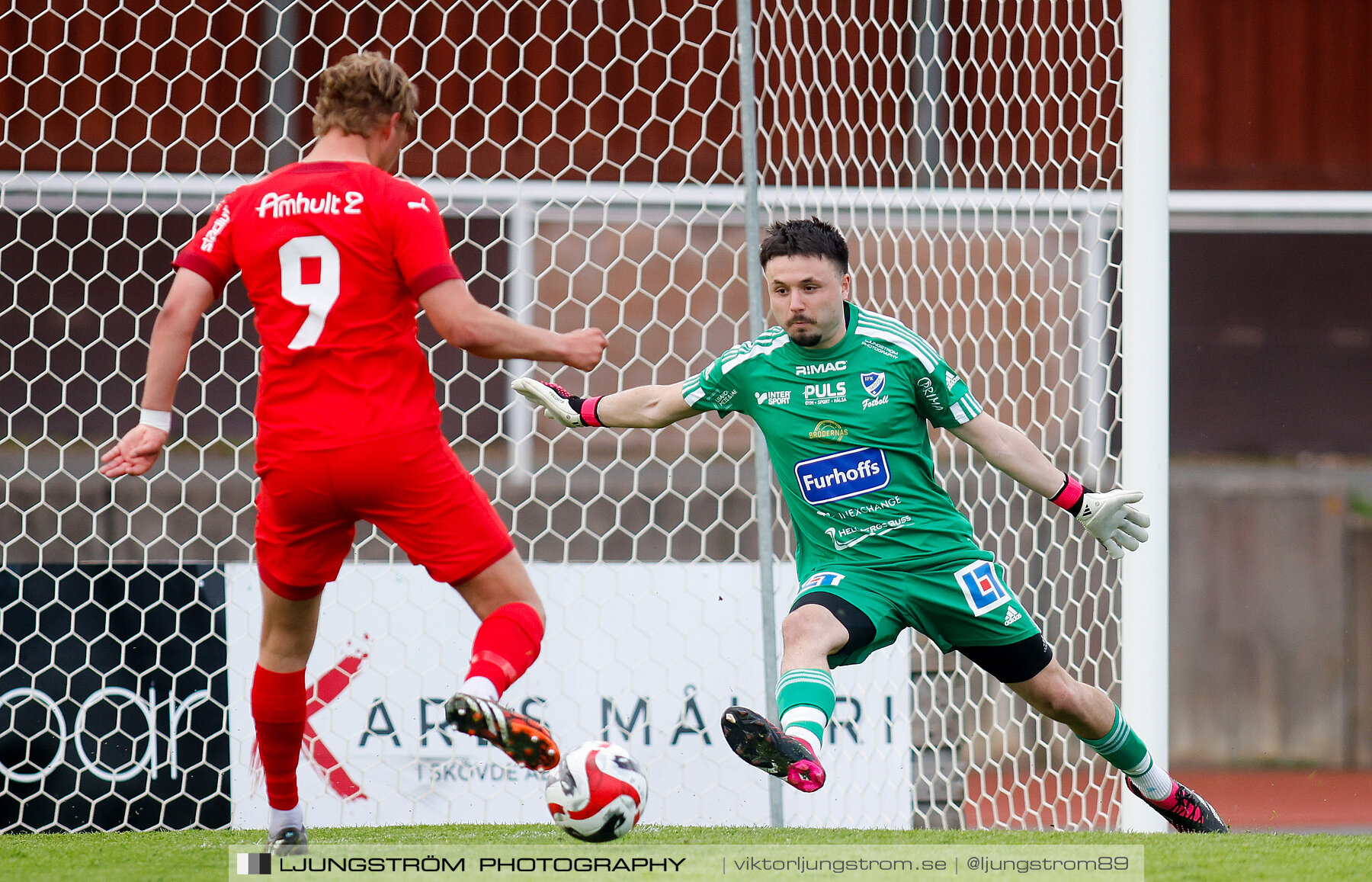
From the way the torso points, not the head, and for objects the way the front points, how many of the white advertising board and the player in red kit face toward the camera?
1

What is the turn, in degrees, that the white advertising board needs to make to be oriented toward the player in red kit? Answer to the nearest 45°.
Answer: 0° — it already faces them

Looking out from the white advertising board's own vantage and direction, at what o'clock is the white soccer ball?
The white soccer ball is roughly at 12 o'clock from the white advertising board.

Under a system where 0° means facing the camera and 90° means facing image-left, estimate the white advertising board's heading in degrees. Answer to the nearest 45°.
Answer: approximately 0°

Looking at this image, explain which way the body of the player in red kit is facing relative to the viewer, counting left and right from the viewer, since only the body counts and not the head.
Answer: facing away from the viewer and to the right of the viewer

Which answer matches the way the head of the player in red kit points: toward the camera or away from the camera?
away from the camera
